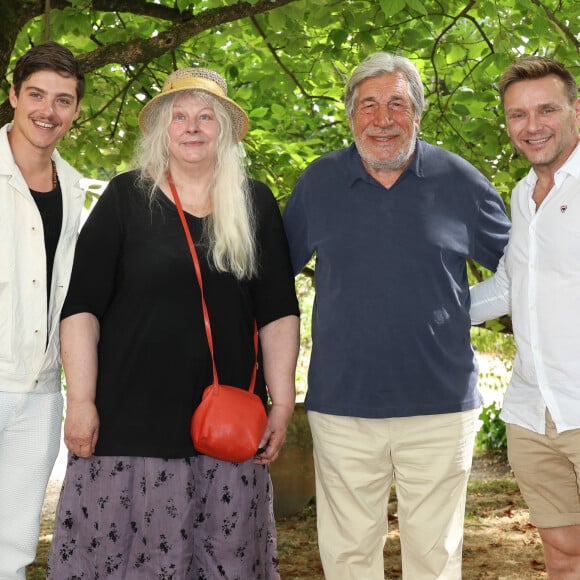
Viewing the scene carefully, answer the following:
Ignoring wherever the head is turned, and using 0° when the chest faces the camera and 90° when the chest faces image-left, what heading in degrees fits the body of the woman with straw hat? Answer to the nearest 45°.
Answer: approximately 0°

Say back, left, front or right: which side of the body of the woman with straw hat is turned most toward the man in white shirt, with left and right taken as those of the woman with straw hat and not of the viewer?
left
